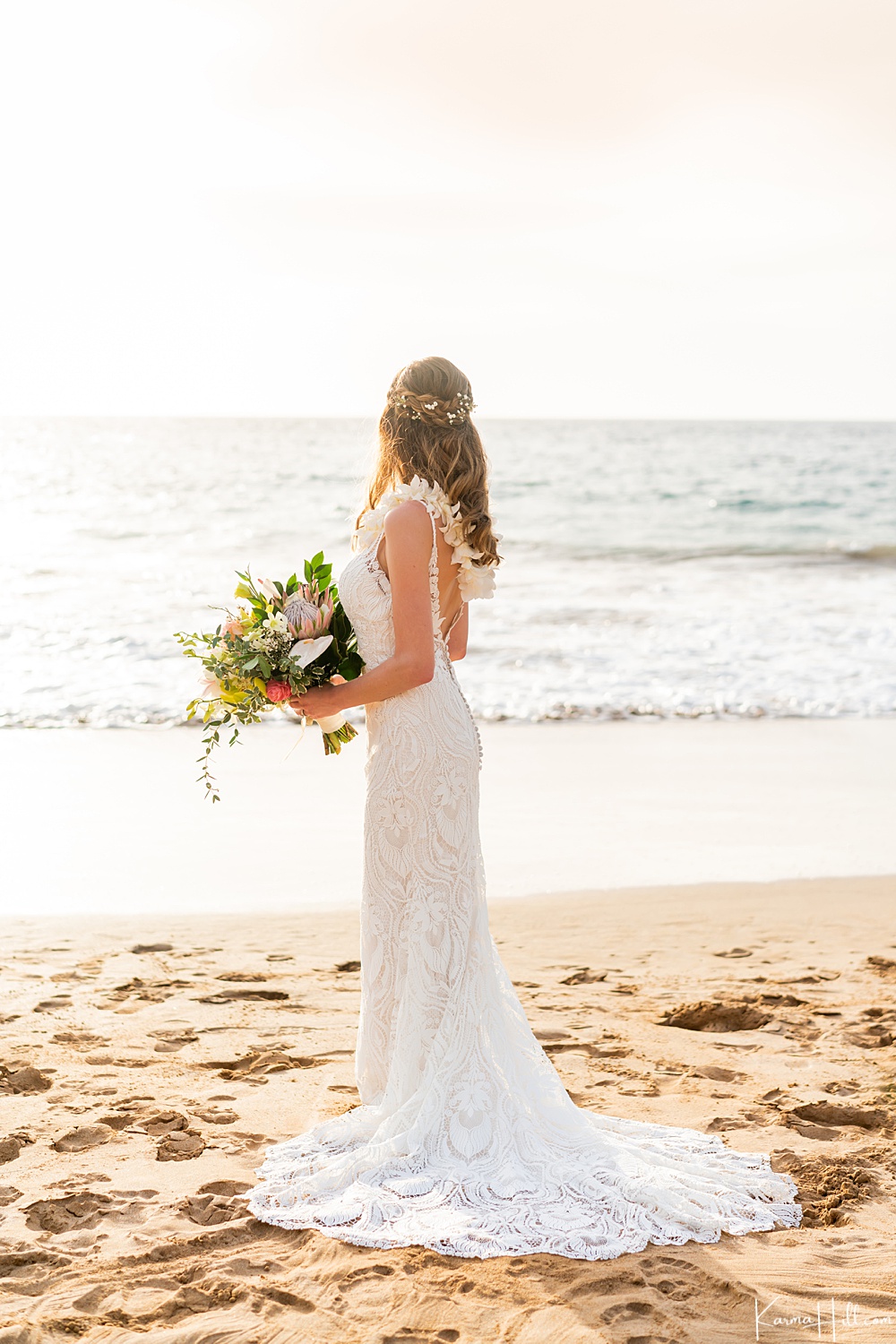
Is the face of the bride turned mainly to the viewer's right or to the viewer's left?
to the viewer's left

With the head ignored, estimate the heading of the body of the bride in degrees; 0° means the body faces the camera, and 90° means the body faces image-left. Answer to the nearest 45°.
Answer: approximately 135°
